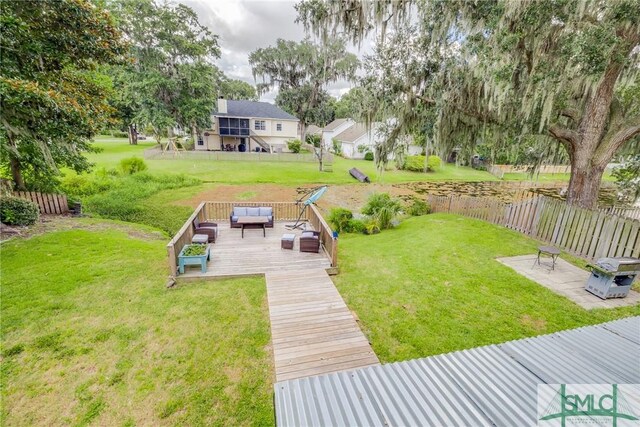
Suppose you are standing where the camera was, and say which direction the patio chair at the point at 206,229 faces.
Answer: facing to the right of the viewer

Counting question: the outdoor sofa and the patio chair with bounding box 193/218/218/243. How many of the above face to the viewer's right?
1

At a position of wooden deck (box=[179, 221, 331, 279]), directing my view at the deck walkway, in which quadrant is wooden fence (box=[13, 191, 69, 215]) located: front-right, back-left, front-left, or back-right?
back-right

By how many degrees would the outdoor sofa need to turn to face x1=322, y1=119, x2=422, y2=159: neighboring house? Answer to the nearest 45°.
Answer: approximately 135° to its left

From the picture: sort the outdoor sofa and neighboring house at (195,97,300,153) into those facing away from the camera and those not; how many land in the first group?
1

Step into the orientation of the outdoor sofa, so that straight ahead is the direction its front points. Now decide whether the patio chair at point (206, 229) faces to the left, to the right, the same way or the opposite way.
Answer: to the left

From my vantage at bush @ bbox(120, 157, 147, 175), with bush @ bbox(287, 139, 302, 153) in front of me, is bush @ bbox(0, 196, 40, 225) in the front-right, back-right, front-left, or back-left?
back-right

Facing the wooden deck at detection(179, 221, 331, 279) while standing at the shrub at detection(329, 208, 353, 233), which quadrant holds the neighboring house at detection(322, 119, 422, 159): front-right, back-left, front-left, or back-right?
back-right

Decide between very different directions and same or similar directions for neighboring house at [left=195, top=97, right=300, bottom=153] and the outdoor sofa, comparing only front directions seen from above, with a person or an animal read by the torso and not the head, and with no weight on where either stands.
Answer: very different directions

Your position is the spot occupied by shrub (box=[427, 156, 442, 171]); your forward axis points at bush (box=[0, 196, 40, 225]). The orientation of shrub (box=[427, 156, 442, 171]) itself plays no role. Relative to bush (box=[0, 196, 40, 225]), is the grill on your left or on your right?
left

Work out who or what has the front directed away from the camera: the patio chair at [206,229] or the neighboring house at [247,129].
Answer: the neighboring house

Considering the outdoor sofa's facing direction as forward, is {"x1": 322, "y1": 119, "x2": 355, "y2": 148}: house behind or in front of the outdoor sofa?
behind

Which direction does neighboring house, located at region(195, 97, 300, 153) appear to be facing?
away from the camera

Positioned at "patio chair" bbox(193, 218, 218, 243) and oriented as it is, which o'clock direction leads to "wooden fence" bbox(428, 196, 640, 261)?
The wooden fence is roughly at 1 o'clock from the patio chair.
